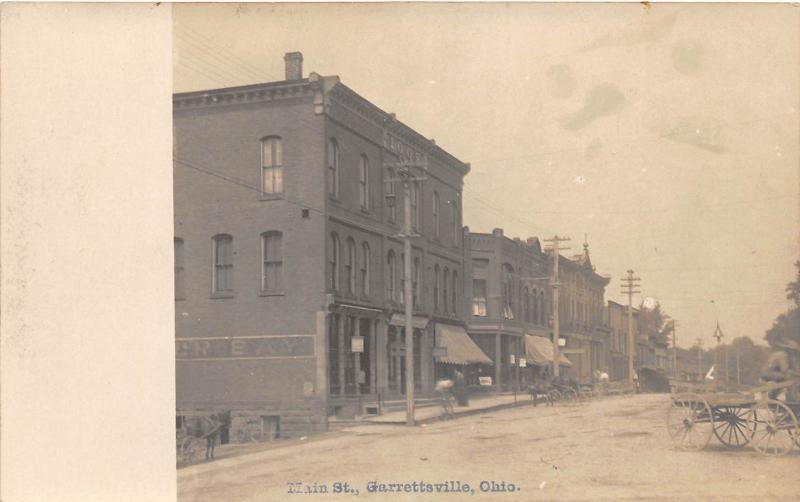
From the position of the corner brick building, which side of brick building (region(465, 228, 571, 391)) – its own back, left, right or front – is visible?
right

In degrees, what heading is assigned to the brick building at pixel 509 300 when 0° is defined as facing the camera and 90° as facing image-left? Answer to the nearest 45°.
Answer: approximately 315°

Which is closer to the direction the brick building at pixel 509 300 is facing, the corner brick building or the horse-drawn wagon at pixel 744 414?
the horse-drawn wagon
